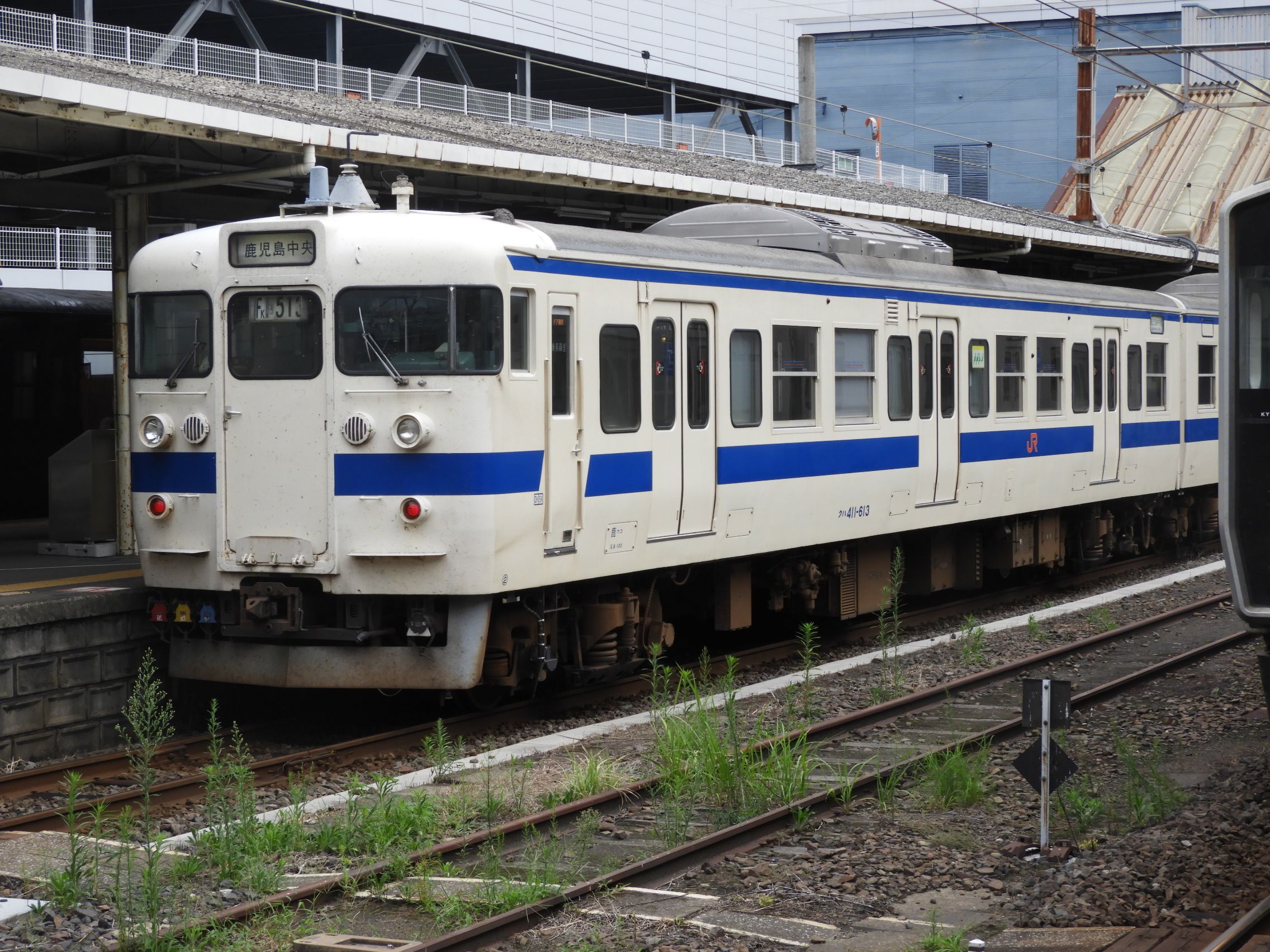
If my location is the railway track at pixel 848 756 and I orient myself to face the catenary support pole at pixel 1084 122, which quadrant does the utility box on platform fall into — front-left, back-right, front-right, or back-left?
front-left

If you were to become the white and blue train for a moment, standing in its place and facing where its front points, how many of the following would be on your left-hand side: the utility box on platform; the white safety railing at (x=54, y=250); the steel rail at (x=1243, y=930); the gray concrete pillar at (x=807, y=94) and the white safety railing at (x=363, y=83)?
1

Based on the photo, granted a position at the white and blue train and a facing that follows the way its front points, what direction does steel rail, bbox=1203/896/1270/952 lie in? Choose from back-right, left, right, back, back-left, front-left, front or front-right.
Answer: left

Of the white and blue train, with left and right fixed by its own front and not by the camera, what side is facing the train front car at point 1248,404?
left

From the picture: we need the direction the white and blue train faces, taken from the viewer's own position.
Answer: facing the viewer and to the left of the viewer

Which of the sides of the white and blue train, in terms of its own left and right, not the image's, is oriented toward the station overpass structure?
right

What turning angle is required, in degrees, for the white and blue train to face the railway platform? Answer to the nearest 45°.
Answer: approximately 45° to its right

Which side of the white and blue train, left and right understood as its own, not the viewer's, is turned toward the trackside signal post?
left

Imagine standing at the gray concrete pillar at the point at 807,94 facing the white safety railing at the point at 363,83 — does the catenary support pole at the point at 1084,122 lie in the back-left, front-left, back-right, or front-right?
back-left
